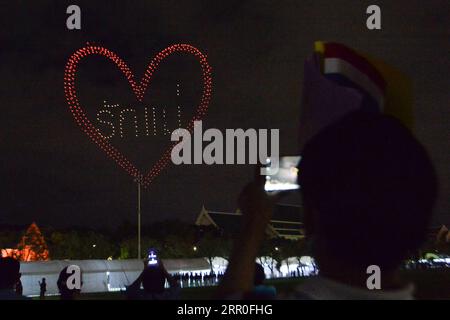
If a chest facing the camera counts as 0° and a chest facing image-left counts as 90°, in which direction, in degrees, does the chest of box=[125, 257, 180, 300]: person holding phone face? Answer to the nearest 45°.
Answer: approximately 180°
